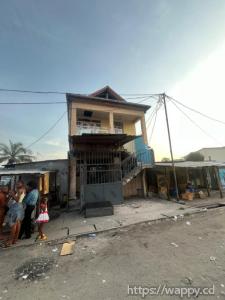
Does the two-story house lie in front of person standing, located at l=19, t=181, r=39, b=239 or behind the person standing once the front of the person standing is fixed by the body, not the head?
behind

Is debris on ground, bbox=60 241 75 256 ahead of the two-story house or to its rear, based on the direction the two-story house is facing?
ahead

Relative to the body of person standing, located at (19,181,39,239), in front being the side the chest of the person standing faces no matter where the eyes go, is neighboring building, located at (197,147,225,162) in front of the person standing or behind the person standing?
behind

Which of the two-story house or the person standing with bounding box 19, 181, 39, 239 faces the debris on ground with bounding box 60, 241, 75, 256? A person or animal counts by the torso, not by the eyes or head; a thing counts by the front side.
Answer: the two-story house

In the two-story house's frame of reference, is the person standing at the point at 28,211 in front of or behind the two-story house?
in front

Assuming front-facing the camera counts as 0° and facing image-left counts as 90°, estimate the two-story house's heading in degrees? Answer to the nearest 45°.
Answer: approximately 0°

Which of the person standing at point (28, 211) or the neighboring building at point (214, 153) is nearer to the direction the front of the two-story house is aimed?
the person standing

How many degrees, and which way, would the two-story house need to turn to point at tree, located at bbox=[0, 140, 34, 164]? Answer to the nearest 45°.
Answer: approximately 135° to its right

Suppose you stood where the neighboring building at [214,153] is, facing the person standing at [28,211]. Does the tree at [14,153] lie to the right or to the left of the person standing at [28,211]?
right

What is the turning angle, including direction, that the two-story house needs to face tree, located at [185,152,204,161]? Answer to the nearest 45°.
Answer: approximately 135° to its left

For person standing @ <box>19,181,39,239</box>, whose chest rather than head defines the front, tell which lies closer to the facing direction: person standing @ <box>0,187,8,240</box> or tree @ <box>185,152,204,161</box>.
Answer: the person standing

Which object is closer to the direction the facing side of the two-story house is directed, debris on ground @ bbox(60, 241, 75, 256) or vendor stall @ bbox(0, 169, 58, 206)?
the debris on ground
